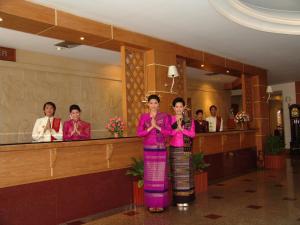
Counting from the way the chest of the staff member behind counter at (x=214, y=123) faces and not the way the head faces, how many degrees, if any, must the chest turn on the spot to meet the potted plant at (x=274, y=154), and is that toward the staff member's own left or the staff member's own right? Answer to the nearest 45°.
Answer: approximately 135° to the staff member's own left

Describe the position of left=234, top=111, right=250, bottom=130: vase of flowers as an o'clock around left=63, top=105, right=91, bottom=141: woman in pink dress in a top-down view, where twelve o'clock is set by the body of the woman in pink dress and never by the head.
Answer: The vase of flowers is roughly at 8 o'clock from the woman in pink dress.

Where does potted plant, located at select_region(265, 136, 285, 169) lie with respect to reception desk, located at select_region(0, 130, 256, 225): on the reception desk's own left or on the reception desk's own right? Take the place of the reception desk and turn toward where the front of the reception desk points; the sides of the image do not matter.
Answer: on the reception desk's own left

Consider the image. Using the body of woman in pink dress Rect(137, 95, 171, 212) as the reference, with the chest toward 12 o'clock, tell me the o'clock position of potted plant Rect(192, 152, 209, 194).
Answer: The potted plant is roughly at 7 o'clock from the woman in pink dress.

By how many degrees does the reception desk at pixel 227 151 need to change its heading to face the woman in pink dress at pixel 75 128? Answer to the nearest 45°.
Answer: approximately 90° to its right

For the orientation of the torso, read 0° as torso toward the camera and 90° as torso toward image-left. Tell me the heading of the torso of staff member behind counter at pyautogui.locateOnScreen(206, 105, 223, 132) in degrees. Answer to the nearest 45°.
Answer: approximately 0°

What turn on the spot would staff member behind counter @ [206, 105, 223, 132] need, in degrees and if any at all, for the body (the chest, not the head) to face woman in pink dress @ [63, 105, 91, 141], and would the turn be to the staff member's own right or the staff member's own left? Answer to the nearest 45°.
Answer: approximately 45° to the staff member's own right

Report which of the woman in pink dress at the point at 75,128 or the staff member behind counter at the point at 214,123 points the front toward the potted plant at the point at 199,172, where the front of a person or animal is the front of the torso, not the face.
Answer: the staff member behind counter

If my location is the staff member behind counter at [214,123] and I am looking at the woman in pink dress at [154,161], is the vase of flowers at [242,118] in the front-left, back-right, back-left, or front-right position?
back-left

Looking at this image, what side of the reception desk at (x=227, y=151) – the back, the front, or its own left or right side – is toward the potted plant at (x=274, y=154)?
left

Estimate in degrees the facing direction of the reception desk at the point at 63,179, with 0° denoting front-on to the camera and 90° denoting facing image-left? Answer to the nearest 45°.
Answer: approximately 315°

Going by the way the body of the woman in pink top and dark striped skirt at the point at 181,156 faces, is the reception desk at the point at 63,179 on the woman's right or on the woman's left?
on the woman's right

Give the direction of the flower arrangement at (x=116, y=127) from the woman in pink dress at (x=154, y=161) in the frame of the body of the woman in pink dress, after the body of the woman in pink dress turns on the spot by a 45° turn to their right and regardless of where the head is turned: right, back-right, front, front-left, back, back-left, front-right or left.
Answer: right
